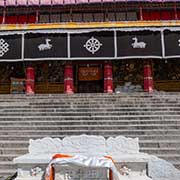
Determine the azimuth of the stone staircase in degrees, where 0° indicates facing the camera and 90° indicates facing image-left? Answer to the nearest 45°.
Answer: approximately 0°

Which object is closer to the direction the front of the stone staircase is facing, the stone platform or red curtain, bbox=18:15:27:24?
the stone platform

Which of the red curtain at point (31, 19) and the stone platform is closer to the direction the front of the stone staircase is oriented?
the stone platform

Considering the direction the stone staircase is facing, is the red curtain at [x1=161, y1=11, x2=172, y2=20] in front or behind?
behind

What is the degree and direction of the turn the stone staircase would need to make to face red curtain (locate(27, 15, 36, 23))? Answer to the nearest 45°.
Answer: approximately 135° to its right

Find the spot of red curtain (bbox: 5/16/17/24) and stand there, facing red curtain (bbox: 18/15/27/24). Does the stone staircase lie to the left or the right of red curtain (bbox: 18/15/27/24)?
right

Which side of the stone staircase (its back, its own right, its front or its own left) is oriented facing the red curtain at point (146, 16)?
back

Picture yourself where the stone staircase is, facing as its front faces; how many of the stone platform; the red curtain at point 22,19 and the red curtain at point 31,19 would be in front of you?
1

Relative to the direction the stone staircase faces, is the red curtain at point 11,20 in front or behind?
behind
